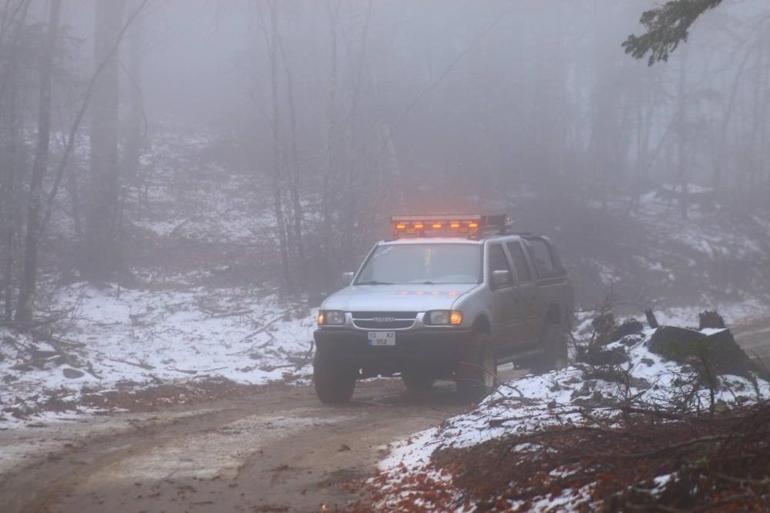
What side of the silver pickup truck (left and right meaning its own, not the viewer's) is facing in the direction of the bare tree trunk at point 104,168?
right

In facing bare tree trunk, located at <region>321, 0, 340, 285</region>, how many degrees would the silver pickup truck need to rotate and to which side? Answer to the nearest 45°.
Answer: approximately 135° to its right

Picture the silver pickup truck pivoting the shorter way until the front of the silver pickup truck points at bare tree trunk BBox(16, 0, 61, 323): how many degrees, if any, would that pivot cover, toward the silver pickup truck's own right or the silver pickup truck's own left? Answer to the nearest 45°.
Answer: approximately 90° to the silver pickup truck's own right

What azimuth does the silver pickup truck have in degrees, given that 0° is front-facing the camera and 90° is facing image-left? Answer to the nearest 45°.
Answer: approximately 45°

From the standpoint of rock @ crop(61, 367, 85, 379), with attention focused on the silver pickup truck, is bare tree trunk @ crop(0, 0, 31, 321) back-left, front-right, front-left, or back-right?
back-left

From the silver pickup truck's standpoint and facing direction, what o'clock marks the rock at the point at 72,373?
The rock is roughly at 2 o'clock from the silver pickup truck.

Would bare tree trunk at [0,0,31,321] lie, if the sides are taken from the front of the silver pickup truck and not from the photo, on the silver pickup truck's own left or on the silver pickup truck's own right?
on the silver pickup truck's own right
